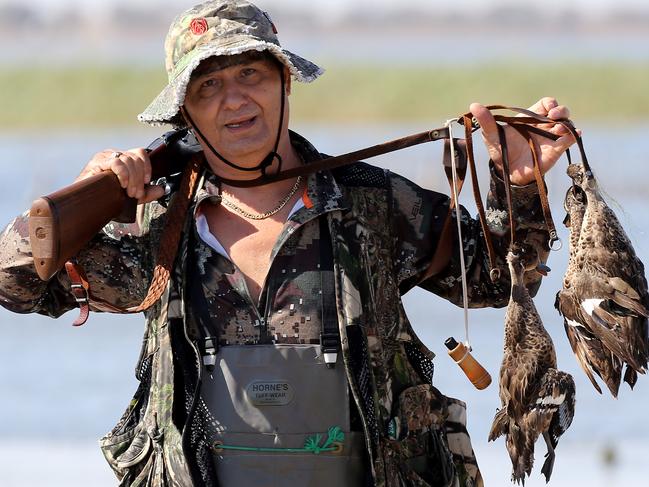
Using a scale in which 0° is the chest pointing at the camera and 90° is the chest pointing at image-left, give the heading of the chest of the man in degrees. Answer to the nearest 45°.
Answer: approximately 0°
